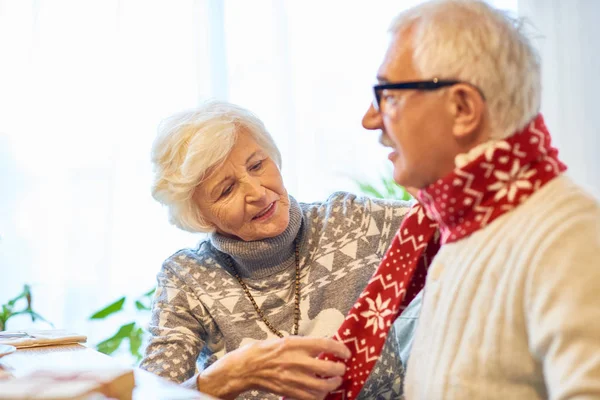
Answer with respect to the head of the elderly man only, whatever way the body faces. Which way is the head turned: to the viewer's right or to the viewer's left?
to the viewer's left

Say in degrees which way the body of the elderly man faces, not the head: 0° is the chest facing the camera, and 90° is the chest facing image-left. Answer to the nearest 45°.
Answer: approximately 90°

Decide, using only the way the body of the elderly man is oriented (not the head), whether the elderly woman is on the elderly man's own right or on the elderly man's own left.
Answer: on the elderly man's own right

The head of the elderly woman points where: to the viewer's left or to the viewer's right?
to the viewer's right
